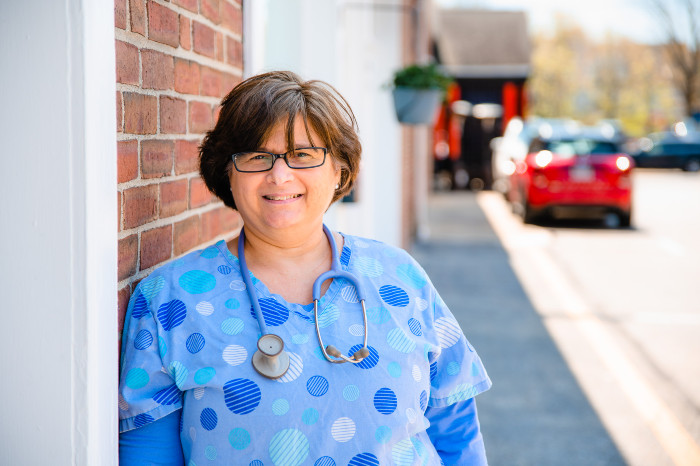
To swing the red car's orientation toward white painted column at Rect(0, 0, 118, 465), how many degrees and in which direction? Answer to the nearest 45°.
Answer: approximately 180°

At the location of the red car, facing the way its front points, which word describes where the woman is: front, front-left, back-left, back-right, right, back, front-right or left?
back

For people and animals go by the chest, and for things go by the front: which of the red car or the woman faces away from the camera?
the red car

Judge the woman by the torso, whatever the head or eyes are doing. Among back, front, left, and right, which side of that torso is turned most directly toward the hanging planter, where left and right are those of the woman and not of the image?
back

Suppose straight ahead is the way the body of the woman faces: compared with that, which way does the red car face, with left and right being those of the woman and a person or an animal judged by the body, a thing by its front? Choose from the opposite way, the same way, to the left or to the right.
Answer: the opposite way

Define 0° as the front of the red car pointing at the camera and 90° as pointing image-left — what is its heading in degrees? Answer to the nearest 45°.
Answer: approximately 180°

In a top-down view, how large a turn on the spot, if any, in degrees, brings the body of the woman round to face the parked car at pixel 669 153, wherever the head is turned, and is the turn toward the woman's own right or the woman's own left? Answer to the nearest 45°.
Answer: approximately 135° to the woman's own left

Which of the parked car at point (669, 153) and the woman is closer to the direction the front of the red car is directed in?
the parked car

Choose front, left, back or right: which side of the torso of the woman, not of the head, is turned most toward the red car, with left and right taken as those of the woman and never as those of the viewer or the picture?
back

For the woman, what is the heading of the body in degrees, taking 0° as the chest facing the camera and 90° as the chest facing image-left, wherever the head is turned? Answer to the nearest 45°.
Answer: approximately 0°

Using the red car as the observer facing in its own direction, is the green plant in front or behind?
behind
